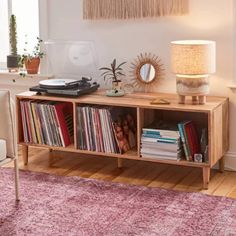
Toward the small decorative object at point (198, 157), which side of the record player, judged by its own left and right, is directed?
left

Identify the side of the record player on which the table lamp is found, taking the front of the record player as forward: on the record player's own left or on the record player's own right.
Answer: on the record player's own left

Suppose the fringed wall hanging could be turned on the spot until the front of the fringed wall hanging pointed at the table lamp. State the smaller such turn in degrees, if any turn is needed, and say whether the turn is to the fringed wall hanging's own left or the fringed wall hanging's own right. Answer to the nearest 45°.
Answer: approximately 45° to the fringed wall hanging's own left

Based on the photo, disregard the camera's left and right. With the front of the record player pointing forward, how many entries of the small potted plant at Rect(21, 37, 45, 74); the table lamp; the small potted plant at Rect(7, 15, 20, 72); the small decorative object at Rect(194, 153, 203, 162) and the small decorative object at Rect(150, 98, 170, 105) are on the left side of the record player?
3

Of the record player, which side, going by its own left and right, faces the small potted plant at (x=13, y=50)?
right

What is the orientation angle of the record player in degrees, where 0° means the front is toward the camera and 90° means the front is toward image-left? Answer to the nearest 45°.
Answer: approximately 45°

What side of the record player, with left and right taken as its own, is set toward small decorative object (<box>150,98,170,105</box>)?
left

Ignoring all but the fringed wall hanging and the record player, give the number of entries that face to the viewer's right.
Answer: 0

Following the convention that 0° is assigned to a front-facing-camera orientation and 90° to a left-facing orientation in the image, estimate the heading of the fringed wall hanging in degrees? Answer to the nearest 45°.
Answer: approximately 0°

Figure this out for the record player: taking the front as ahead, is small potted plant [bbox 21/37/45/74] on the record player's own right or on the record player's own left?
on the record player's own right

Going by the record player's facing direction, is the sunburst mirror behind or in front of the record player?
behind

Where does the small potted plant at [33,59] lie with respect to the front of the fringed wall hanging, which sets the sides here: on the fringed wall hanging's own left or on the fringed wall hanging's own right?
on the fringed wall hanging's own right
